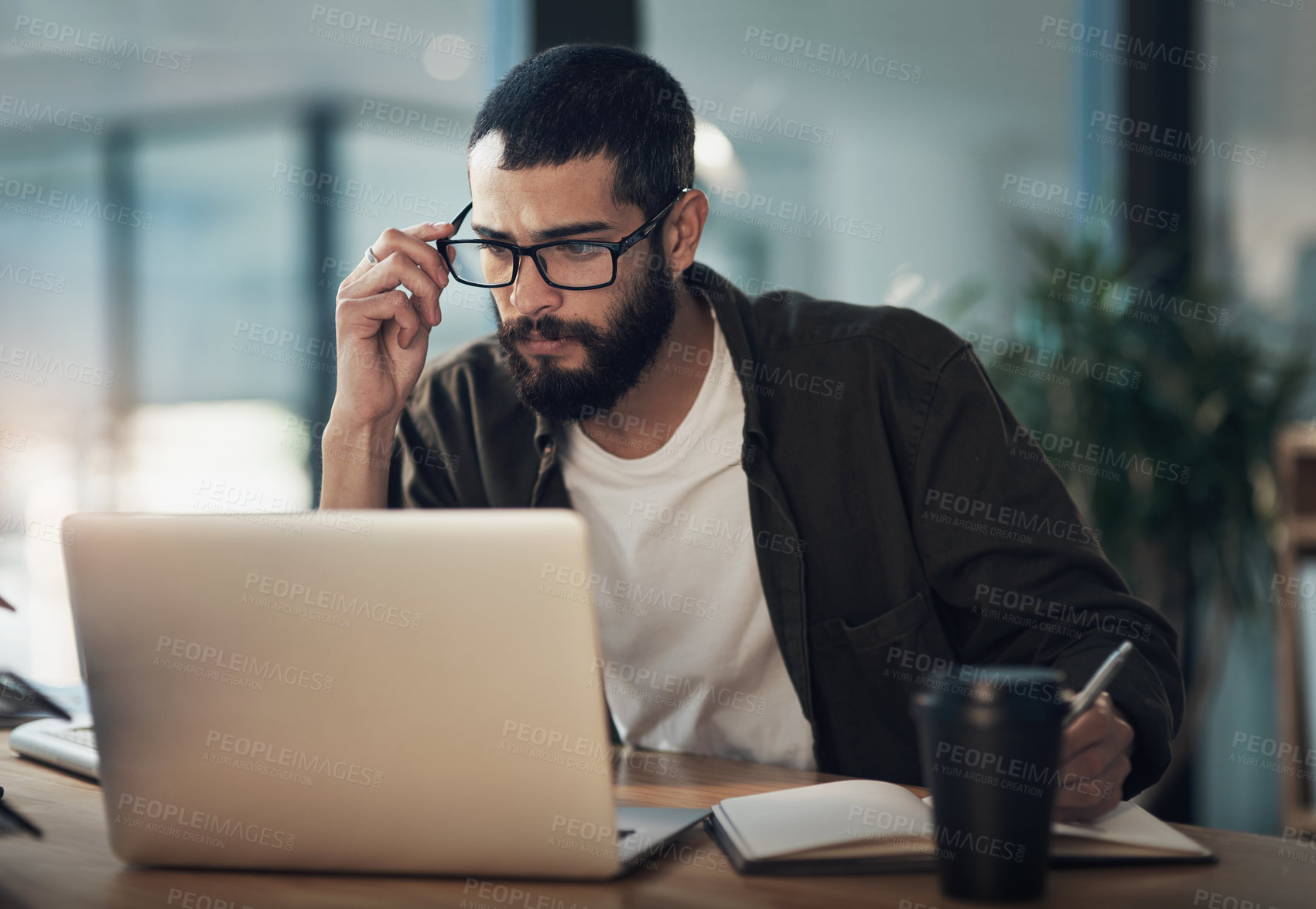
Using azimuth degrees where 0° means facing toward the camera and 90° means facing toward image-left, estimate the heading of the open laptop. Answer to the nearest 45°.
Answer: approximately 225°
